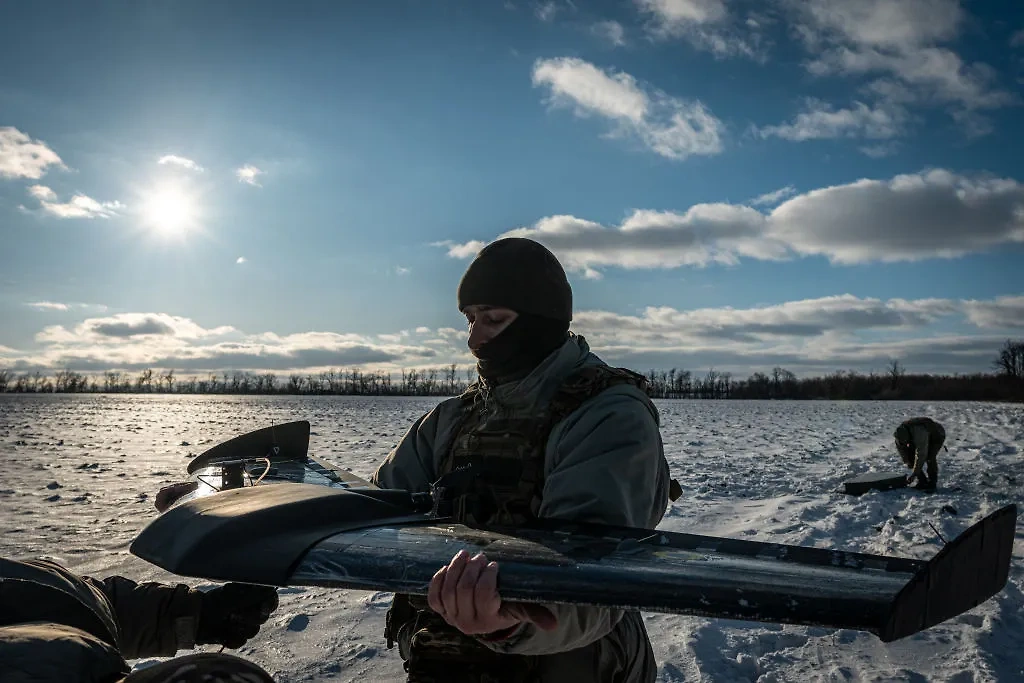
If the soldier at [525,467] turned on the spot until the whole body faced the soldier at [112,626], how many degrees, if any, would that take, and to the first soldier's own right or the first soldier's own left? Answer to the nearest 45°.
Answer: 0° — they already face them

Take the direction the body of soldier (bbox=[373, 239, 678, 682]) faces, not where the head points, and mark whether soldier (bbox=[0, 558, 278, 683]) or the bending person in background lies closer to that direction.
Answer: the soldier

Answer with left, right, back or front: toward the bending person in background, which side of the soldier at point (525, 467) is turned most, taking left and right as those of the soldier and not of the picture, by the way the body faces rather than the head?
back

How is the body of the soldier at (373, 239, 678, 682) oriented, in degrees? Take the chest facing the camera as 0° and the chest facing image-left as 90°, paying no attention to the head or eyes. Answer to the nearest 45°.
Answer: approximately 45°
